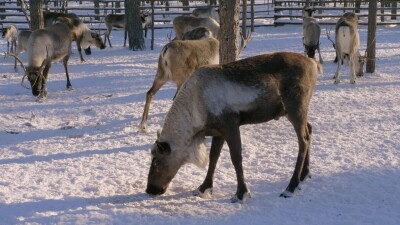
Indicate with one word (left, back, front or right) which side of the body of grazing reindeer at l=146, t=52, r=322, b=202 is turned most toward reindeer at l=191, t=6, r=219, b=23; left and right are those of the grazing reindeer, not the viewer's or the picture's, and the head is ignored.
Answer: right

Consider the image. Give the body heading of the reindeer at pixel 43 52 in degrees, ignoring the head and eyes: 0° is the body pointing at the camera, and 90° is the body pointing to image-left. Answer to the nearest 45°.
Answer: approximately 45°

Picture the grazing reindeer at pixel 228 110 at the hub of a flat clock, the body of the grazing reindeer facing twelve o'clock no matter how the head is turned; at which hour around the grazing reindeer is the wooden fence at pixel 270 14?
The wooden fence is roughly at 3 o'clock from the grazing reindeer.

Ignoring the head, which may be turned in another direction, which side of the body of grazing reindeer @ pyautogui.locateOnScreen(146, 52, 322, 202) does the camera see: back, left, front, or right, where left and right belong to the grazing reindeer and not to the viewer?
left

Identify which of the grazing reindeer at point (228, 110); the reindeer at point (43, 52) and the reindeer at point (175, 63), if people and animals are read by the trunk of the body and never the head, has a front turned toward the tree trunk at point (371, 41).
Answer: the reindeer at point (175, 63)

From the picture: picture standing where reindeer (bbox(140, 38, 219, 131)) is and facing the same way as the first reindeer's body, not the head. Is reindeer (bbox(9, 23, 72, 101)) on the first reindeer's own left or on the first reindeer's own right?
on the first reindeer's own left

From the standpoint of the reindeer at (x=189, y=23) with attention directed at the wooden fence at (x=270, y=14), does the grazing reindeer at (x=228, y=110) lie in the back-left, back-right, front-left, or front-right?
back-right
